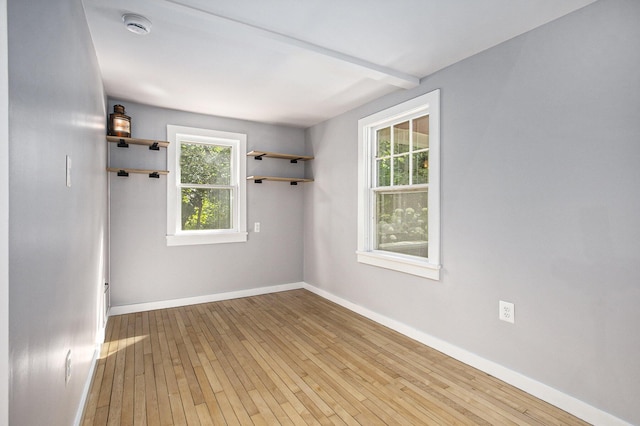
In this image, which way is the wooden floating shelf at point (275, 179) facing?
toward the camera

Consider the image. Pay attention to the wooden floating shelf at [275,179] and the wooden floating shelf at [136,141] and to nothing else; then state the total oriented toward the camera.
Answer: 2

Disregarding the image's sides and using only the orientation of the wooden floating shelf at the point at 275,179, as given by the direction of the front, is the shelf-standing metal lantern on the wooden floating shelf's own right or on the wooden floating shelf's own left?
on the wooden floating shelf's own right

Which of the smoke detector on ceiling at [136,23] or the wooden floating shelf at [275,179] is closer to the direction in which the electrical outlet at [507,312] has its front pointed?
the smoke detector on ceiling

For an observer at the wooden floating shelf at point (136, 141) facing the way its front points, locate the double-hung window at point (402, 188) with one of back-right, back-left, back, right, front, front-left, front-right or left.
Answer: front-left

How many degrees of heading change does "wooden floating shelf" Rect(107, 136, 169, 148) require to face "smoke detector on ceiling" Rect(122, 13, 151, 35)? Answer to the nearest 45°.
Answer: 0° — it already faces it

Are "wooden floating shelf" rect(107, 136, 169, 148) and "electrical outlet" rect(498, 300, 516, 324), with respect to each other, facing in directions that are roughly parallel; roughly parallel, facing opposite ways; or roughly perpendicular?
roughly perpendicular

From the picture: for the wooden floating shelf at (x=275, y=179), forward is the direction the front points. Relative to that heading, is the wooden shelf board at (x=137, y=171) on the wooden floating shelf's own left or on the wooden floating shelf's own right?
on the wooden floating shelf's own right

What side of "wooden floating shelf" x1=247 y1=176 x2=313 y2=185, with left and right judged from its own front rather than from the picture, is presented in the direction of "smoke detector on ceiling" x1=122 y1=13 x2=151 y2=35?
front

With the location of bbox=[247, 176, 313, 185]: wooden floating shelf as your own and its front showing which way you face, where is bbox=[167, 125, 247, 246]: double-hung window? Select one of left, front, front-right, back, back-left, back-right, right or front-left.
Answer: right

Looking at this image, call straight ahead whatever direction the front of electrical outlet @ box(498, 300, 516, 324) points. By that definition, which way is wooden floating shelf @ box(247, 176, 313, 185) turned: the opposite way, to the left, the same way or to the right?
to the left

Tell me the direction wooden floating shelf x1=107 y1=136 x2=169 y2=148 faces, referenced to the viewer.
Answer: facing the viewer

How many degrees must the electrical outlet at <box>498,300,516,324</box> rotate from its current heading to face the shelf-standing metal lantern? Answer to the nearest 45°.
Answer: approximately 45° to its right

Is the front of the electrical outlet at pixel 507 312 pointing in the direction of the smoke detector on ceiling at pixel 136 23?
yes
